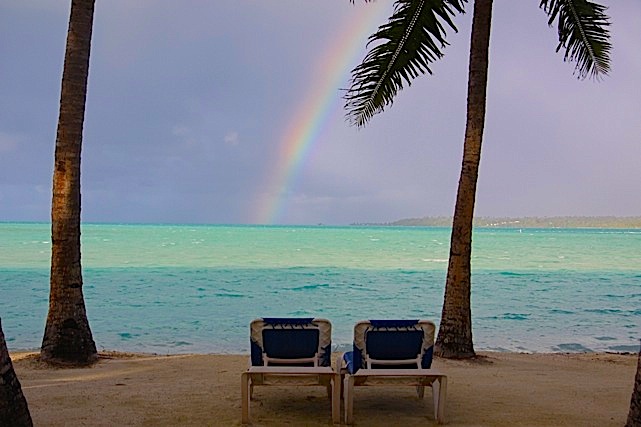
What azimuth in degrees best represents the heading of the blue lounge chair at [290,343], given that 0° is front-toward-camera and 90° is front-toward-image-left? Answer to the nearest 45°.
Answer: approximately 180°

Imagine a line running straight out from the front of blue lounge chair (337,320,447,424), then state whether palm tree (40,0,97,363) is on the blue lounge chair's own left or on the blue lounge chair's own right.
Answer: on the blue lounge chair's own left

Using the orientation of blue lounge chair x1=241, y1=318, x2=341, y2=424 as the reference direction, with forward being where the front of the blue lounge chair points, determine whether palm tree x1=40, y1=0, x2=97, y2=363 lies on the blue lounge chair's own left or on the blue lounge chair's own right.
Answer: on the blue lounge chair's own left

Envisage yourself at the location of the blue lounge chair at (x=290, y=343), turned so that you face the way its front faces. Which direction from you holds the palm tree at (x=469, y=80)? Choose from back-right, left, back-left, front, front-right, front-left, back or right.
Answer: front-right

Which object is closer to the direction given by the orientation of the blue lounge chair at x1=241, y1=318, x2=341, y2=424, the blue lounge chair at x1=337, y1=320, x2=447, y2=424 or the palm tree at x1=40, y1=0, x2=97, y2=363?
the palm tree

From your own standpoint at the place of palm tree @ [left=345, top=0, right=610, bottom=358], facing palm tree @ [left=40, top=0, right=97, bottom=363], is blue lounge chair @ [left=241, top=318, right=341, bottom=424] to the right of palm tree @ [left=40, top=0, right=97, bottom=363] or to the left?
left

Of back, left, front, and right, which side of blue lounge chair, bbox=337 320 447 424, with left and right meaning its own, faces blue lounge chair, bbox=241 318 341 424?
left

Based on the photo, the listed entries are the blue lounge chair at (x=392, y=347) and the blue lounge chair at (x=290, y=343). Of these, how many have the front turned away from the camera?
2

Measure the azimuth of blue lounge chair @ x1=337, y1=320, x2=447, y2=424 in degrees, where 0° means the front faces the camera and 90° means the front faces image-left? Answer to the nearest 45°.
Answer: approximately 180°
